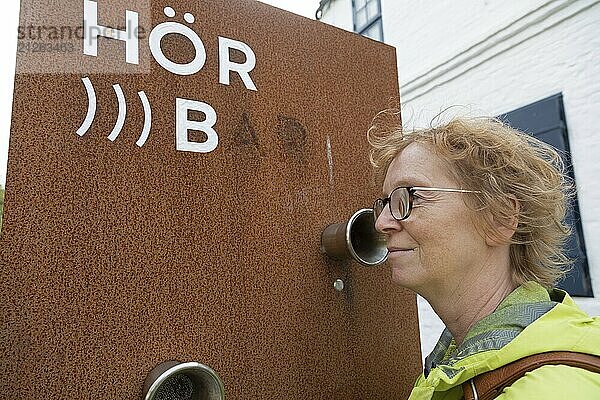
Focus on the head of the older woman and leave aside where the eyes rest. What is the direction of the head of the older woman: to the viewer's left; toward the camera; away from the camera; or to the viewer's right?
to the viewer's left

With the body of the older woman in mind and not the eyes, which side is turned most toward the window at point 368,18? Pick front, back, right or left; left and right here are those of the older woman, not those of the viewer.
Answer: right

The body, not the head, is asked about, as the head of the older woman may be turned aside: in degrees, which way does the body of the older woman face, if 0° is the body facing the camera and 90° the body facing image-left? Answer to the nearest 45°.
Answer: approximately 90°

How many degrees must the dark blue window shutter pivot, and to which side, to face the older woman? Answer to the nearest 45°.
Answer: approximately 45° to its left

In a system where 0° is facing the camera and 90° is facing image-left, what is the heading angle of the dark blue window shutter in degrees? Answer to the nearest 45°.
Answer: approximately 45°

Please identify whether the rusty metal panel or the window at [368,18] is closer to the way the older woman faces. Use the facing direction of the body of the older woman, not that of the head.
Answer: the rusty metal panel
